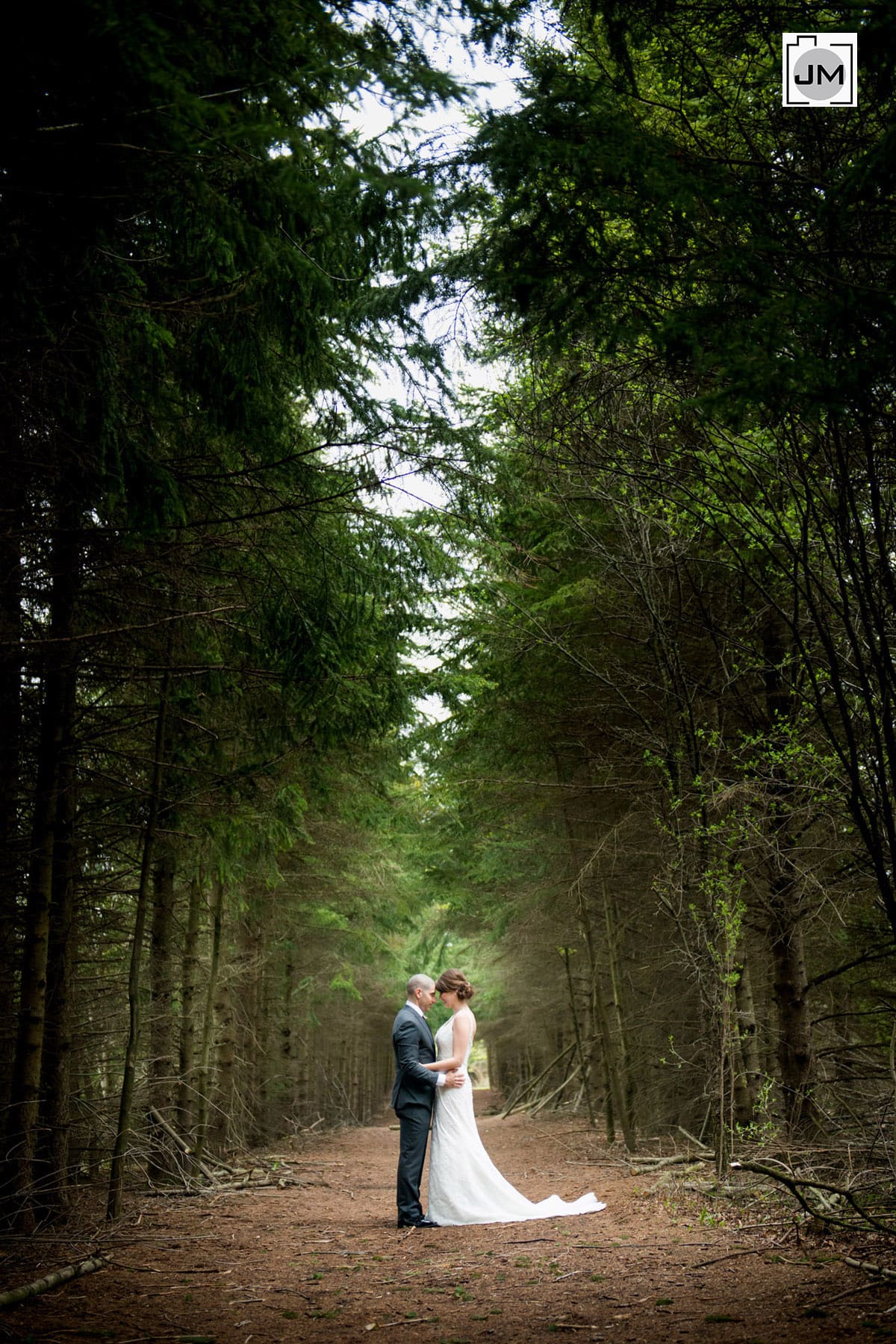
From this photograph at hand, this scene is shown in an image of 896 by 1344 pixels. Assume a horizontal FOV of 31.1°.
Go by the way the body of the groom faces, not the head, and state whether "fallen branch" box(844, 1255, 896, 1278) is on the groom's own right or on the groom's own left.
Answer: on the groom's own right

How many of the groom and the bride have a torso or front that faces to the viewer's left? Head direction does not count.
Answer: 1

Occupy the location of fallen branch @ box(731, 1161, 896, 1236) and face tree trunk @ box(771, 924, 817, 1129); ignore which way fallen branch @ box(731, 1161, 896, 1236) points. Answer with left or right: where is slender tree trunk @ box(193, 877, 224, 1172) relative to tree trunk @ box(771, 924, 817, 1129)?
left

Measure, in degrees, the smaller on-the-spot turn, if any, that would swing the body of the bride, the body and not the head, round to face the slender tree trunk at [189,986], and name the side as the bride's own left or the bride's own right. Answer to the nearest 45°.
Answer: approximately 45° to the bride's own right

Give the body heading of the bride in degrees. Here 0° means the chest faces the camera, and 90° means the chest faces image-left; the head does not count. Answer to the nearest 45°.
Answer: approximately 90°

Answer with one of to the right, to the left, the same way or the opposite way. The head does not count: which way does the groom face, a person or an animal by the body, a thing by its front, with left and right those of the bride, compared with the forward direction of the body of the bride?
the opposite way

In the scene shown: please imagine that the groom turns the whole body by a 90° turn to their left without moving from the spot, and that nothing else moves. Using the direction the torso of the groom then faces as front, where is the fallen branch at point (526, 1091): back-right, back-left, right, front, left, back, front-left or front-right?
front

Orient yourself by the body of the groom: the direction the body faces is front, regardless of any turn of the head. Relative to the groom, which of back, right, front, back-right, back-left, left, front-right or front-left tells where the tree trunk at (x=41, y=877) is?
back-right

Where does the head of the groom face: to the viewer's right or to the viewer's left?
to the viewer's right

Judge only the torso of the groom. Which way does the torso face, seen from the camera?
to the viewer's right

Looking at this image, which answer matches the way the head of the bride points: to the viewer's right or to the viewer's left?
to the viewer's left
